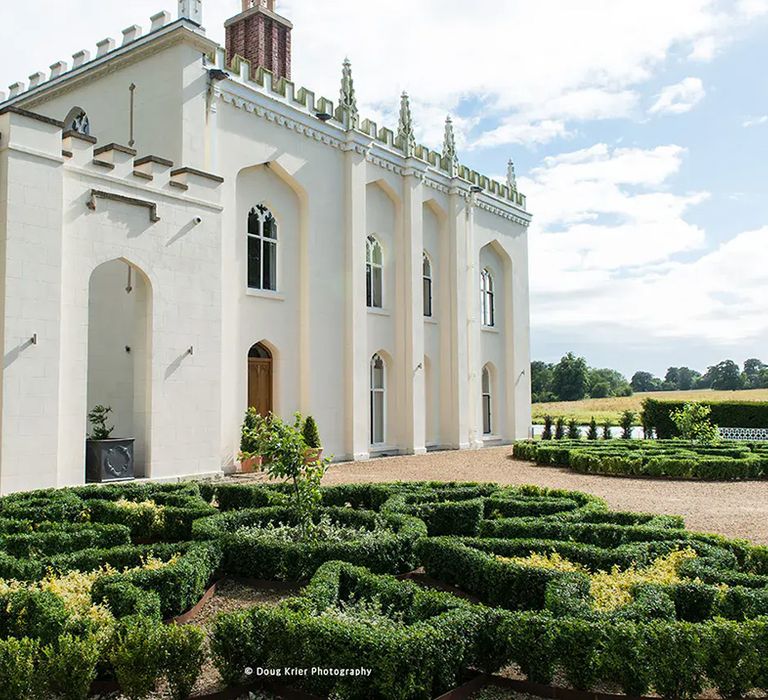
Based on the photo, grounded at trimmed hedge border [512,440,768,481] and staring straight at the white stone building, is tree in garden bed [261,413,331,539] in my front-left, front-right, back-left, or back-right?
front-left

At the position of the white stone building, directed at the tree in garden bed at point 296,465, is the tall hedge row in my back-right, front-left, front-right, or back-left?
back-left

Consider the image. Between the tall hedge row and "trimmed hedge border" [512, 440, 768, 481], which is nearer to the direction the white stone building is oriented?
the trimmed hedge border

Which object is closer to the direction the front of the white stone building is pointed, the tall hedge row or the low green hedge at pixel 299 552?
the low green hedge

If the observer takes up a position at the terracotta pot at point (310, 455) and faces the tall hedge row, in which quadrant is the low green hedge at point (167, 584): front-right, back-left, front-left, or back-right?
back-right

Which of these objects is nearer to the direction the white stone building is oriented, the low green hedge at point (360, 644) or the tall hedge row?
the low green hedge

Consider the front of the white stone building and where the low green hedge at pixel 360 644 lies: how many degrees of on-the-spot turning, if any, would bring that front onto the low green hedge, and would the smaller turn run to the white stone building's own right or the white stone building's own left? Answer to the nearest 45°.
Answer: approximately 45° to the white stone building's own right

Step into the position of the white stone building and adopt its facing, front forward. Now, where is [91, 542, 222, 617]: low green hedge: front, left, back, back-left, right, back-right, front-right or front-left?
front-right

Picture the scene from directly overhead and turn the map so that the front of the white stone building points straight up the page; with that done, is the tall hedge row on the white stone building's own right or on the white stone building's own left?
on the white stone building's own left

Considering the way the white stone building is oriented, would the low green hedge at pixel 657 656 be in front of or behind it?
in front

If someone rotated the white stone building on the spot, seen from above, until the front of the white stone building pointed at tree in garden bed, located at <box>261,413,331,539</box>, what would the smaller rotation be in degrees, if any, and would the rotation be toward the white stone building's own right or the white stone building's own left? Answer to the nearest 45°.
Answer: approximately 45° to the white stone building's own right

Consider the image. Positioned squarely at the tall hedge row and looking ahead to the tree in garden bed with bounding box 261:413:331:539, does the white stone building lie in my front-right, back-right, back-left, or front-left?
front-right
